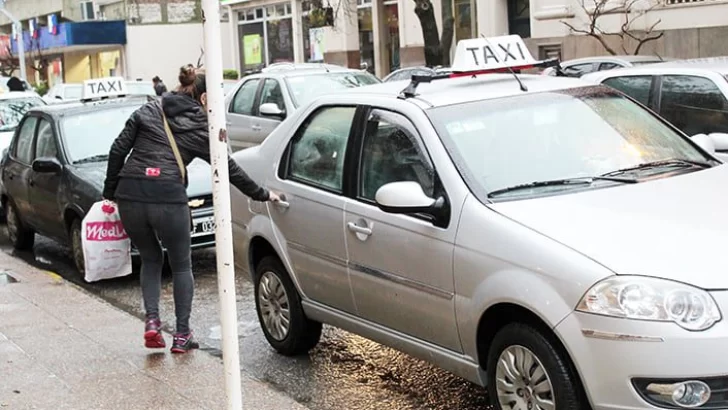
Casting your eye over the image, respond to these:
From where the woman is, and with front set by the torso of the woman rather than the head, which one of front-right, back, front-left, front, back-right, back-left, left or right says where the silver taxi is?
right

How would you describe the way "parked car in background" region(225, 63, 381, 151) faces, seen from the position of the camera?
facing the viewer and to the right of the viewer

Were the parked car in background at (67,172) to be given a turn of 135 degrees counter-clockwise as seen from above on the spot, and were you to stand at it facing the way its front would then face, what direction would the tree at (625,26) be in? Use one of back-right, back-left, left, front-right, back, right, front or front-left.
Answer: front-right

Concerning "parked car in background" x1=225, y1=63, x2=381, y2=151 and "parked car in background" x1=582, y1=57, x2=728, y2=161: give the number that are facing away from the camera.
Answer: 0

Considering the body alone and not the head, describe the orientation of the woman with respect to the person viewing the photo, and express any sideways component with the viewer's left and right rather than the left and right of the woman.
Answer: facing away from the viewer and to the right of the viewer

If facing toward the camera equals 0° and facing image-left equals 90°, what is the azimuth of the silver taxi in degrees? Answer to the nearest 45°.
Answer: approximately 315°

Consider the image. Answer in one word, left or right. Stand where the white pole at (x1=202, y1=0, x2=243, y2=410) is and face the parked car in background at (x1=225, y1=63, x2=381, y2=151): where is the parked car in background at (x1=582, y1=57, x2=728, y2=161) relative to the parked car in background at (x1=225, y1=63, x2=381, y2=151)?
right

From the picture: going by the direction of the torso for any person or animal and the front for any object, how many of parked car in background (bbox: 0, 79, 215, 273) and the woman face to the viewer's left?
0

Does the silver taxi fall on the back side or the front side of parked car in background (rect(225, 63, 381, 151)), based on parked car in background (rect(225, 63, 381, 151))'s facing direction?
on the front side

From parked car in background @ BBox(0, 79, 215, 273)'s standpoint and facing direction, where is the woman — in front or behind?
in front

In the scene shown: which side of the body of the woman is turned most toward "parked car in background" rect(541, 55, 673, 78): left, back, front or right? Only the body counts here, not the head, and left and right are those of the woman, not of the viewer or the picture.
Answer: front

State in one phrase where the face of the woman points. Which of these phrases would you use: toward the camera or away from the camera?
away from the camera

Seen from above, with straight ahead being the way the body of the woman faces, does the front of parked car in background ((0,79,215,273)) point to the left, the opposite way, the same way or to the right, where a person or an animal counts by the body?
to the right

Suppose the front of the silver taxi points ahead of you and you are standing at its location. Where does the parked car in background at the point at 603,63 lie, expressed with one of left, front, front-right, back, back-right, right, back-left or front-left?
back-left
